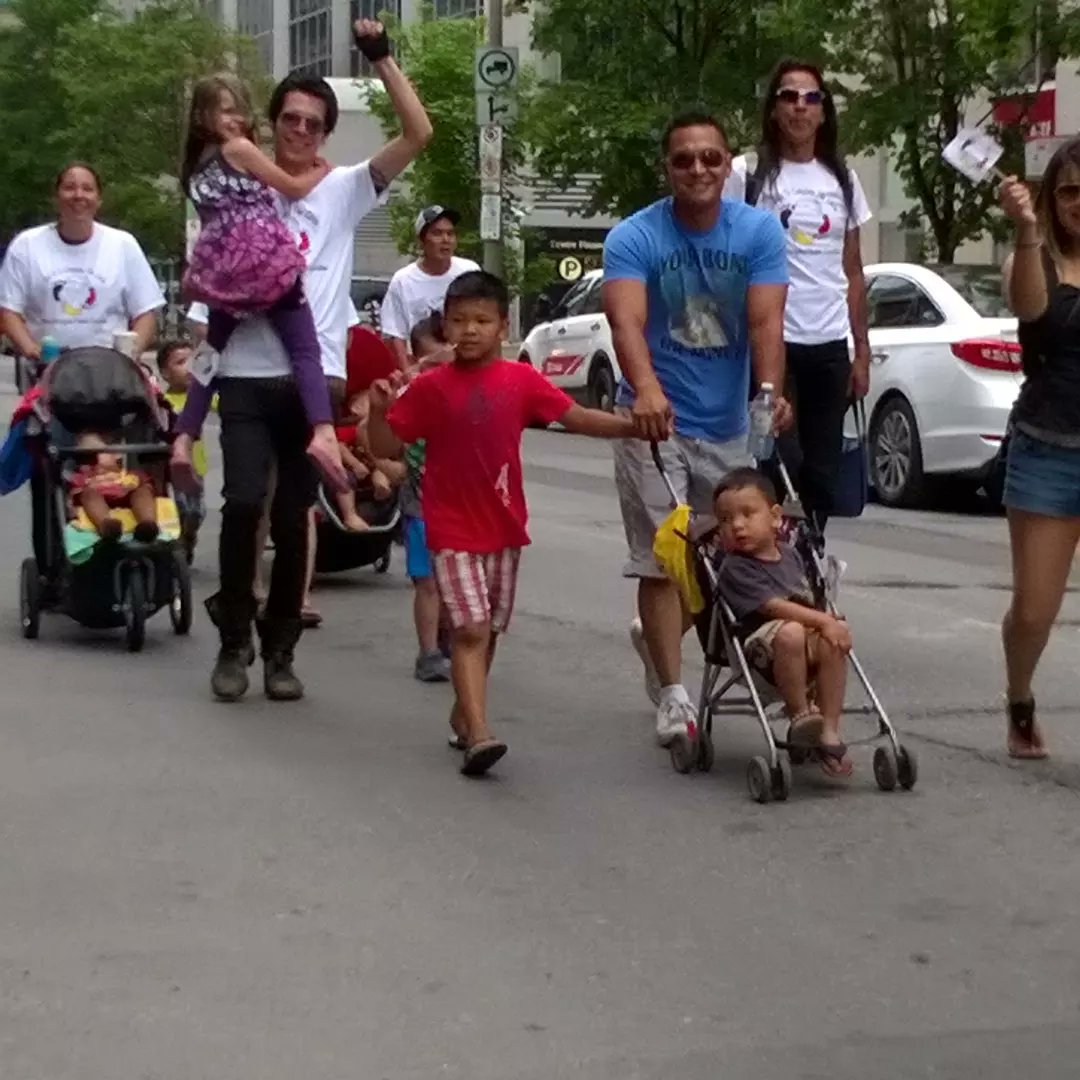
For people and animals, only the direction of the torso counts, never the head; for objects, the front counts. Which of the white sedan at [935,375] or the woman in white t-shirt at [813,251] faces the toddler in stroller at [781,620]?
the woman in white t-shirt

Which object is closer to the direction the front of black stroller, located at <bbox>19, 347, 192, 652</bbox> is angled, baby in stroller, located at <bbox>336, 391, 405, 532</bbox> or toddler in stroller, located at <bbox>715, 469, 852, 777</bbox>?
the toddler in stroller

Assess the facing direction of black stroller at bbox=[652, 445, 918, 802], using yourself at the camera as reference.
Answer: facing the viewer and to the right of the viewer

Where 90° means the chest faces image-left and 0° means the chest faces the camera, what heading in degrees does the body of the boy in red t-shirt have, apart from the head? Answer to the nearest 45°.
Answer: approximately 0°

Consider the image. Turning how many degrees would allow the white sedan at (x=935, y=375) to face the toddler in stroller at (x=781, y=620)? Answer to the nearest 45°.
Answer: approximately 135° to its left

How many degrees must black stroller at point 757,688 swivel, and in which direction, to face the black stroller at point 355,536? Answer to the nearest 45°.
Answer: approximately 180°

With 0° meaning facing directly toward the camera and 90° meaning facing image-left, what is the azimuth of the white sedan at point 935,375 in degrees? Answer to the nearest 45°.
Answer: approximately 135°

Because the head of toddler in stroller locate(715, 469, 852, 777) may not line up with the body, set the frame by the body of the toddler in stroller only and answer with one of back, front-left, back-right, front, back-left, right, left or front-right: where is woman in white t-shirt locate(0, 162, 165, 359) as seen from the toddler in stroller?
back
